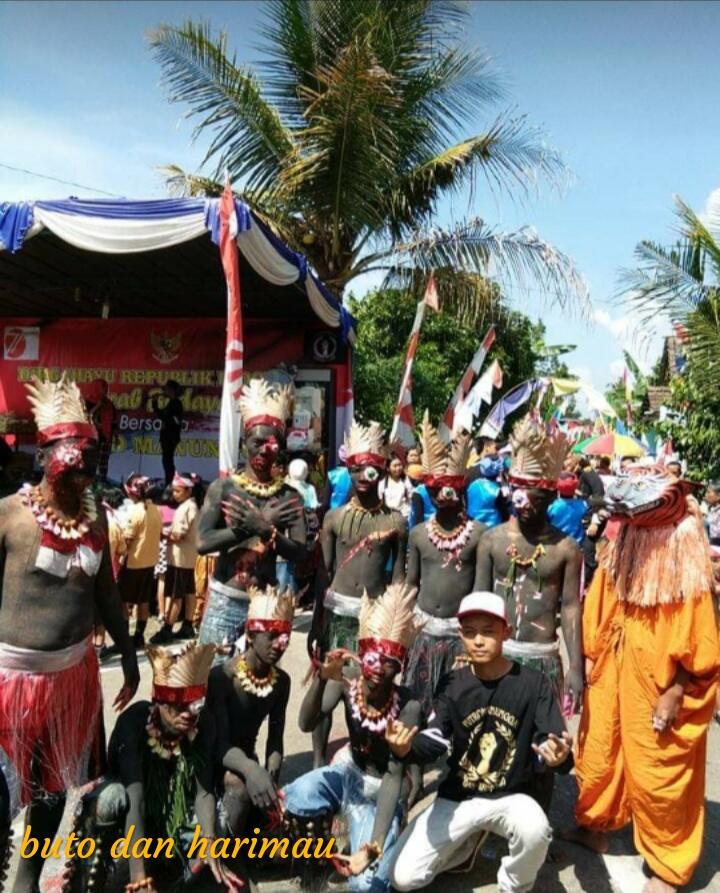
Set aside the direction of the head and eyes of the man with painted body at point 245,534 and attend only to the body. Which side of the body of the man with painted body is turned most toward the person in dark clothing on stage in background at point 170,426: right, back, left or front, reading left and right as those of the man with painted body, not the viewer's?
back

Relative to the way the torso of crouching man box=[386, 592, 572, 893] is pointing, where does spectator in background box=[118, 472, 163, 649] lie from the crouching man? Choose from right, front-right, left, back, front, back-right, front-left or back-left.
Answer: back-right

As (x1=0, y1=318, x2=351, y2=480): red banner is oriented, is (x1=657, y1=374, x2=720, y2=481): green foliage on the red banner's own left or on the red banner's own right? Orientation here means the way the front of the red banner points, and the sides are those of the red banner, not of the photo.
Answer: on the red banner's own left

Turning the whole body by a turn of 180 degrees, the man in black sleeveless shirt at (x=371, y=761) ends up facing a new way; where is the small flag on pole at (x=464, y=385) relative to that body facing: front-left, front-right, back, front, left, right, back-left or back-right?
front

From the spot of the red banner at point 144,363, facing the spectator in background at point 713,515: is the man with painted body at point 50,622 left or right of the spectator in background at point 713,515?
right

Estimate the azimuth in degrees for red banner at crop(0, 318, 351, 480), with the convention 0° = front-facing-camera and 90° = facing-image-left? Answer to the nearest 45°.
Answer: approximately 0°

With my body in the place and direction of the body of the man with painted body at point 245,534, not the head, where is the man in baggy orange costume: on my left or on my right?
on my left

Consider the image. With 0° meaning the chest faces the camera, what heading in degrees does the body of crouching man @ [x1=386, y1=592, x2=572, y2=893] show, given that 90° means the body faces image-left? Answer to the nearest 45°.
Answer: approximately 0°
